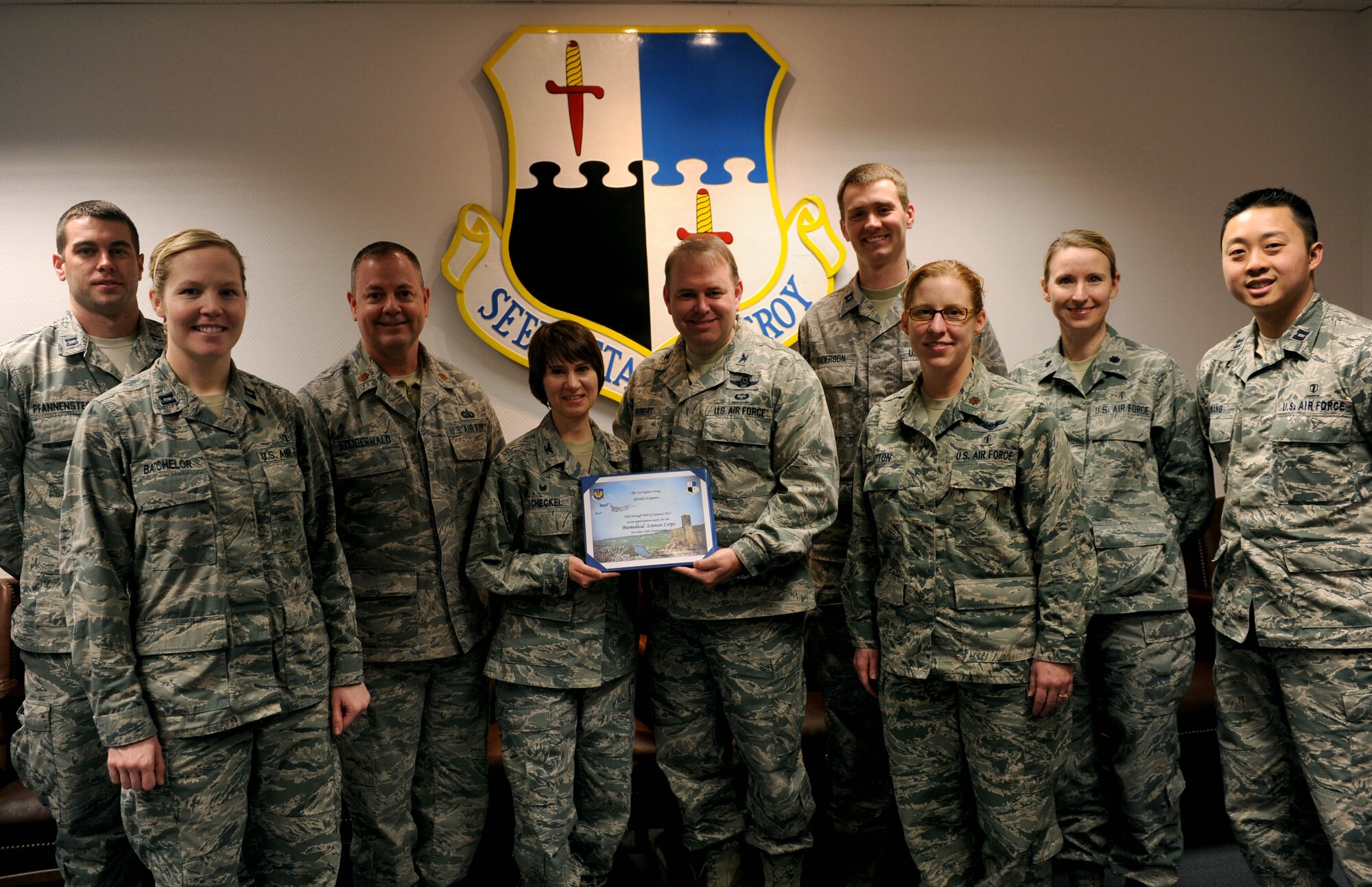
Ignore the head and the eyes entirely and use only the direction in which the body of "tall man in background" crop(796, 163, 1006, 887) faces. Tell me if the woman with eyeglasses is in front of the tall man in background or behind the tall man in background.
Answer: in front

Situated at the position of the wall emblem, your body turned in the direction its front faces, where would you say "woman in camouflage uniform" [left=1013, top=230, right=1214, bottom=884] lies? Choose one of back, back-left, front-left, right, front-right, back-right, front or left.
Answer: front-left

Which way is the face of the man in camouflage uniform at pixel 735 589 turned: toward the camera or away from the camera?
toward the camera

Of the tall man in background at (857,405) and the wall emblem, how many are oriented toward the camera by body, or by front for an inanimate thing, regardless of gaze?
2

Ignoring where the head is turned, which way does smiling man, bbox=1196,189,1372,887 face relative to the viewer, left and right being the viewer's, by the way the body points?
facing the viewer and to the left of the viewer

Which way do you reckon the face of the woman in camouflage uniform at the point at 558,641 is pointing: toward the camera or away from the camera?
toward the camera

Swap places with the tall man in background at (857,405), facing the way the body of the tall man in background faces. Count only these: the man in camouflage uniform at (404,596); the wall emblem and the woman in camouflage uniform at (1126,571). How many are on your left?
1

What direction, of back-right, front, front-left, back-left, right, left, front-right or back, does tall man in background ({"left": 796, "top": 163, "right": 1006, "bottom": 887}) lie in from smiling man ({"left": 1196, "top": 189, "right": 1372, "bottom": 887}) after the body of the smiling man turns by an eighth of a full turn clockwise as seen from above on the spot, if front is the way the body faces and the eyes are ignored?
front

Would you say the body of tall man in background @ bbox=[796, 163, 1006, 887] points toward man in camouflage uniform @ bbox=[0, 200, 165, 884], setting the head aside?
no

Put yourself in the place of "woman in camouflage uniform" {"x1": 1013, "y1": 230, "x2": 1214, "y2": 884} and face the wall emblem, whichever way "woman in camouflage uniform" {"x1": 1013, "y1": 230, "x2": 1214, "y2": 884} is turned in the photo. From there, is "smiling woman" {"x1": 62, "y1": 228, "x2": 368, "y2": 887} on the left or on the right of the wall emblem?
left

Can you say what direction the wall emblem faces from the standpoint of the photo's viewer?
facing the viewer

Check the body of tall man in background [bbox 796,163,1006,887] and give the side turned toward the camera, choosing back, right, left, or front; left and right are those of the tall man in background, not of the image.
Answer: front

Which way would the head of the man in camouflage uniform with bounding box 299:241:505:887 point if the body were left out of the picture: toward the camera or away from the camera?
toward the camera

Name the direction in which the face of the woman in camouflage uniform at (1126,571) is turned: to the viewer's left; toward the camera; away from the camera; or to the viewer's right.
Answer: toward the camera

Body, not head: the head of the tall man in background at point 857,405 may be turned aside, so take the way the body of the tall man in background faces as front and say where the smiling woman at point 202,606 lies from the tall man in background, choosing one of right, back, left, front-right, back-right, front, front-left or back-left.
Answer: front-right

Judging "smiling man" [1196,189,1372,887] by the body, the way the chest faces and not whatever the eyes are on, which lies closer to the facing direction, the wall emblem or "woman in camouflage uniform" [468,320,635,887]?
the woman in camouflage uniform

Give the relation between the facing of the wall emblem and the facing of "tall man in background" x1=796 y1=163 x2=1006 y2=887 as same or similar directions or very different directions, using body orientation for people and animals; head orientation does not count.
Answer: same or similar directions

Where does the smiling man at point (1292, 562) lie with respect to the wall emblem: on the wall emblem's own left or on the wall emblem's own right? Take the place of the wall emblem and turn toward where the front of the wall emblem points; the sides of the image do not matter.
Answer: on the wall emblem's own left
